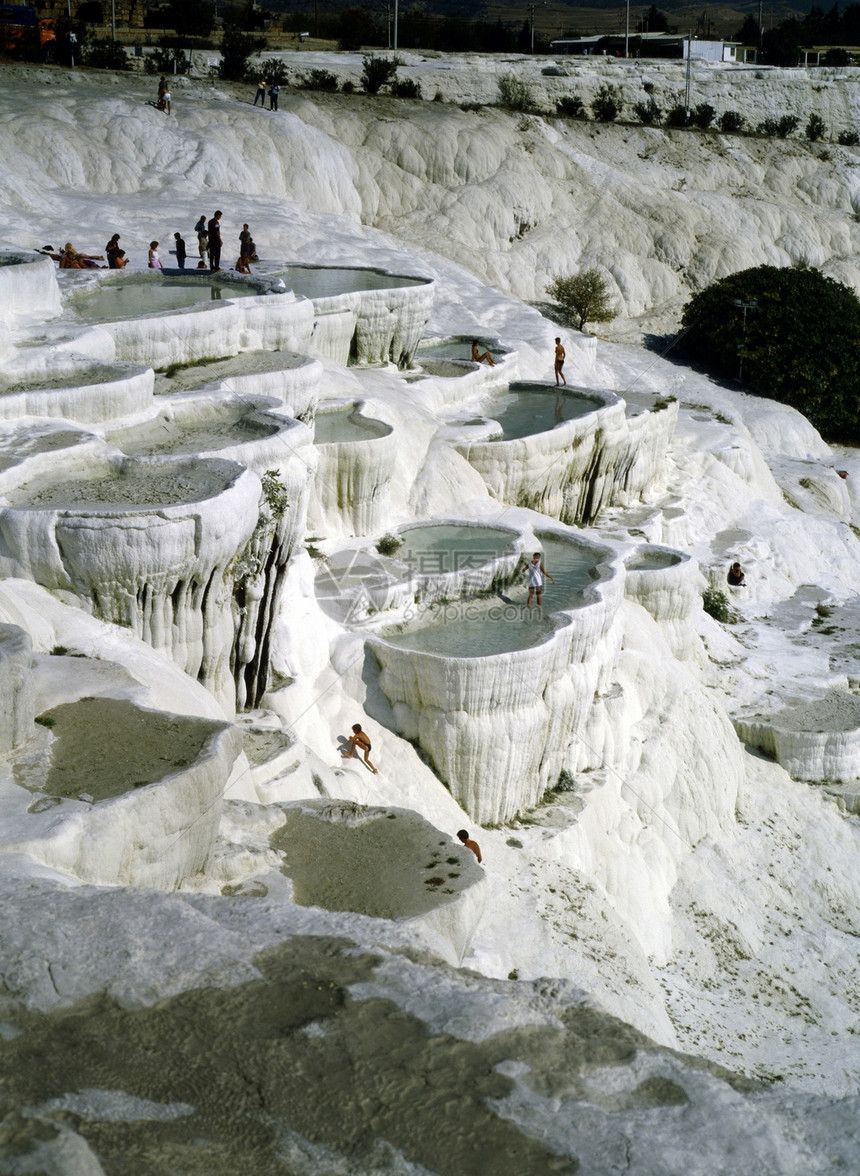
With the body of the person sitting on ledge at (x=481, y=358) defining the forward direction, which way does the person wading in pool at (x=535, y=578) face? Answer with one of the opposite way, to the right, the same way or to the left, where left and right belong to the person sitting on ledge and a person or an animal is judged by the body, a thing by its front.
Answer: to the right

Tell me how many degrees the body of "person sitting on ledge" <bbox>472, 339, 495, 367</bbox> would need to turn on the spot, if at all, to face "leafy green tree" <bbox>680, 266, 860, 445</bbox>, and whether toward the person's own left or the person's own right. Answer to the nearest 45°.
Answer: approximately 45° to the person's own left

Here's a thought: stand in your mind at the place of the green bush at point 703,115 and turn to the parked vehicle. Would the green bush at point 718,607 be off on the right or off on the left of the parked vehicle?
left

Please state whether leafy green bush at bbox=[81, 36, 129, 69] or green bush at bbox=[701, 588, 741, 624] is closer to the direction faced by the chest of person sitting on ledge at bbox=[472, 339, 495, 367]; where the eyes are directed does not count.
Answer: the green bush at bbox=[701, 588, 741, 624]

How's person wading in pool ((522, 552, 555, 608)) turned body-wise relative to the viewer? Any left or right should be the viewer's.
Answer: facing the viewer

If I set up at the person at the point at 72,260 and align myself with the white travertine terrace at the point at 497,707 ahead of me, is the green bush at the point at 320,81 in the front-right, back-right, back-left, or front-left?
back-left

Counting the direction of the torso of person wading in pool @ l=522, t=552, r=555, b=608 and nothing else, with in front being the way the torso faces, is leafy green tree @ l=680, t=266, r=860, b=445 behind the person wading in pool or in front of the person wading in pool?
behind

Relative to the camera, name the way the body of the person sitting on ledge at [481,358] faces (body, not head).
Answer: to the viewer's right
